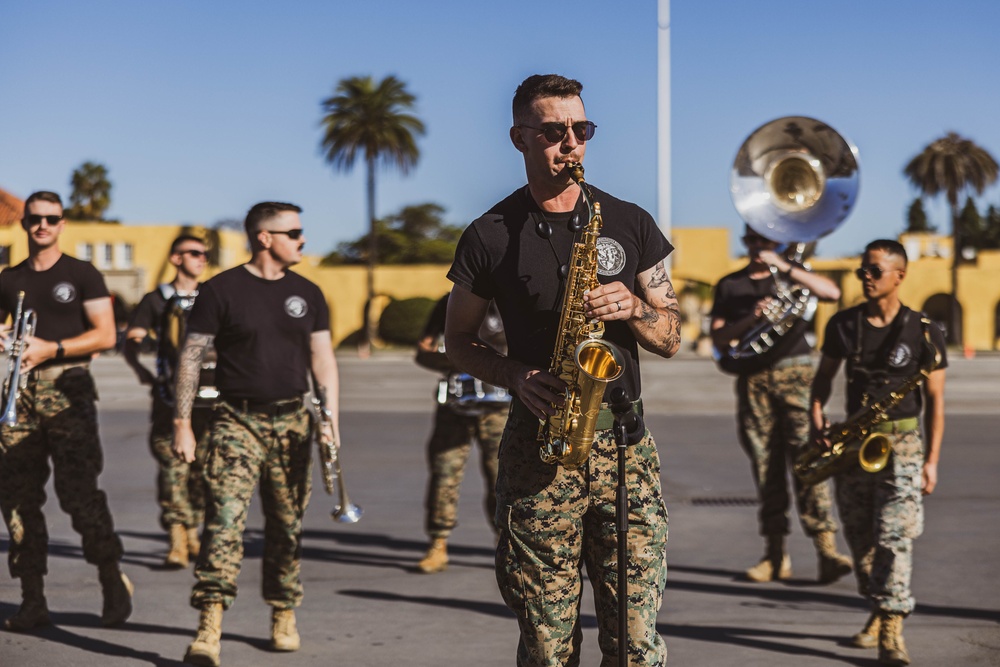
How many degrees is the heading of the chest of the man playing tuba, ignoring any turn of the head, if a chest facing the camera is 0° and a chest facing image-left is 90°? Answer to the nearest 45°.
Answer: approximately 0°

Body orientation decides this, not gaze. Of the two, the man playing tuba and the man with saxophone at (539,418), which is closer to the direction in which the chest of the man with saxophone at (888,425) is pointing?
the man with saxophone

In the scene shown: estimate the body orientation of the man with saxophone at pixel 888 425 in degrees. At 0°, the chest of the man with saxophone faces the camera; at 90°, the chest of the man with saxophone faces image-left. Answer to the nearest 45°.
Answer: approximately 0°

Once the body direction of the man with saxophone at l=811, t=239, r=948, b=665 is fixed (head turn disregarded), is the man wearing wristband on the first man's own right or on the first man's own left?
on the first man's own right

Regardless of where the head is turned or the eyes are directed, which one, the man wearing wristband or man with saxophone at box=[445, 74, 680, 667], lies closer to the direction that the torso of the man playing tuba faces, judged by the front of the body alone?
the man with saxophone

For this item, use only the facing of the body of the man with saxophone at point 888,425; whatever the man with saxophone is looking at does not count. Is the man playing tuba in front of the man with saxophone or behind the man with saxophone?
behind

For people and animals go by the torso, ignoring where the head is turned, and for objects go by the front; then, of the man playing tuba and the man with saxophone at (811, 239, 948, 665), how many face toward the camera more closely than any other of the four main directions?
2

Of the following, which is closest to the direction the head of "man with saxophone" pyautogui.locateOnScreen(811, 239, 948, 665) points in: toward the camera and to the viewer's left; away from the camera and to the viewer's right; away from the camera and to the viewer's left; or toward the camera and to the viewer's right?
toward the camera and to the viewer's left

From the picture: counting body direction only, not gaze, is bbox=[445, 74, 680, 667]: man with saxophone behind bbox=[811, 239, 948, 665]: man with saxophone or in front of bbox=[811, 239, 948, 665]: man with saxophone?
in front
